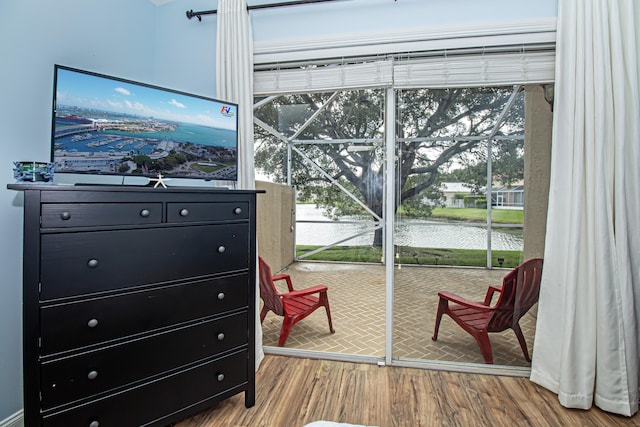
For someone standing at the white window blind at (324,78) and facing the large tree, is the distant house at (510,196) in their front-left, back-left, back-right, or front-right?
front-right

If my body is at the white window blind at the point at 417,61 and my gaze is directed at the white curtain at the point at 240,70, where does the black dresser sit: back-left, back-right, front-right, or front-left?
front-left

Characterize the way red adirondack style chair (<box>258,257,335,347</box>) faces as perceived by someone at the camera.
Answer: facing away from the viewer and to the right of the viewer

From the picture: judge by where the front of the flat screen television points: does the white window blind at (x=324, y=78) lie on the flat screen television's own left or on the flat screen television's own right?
on the flat screen television's own left

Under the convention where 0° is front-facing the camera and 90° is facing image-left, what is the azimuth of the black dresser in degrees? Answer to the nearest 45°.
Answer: approximately 315°

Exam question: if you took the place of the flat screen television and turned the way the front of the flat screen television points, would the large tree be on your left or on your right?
on your left
